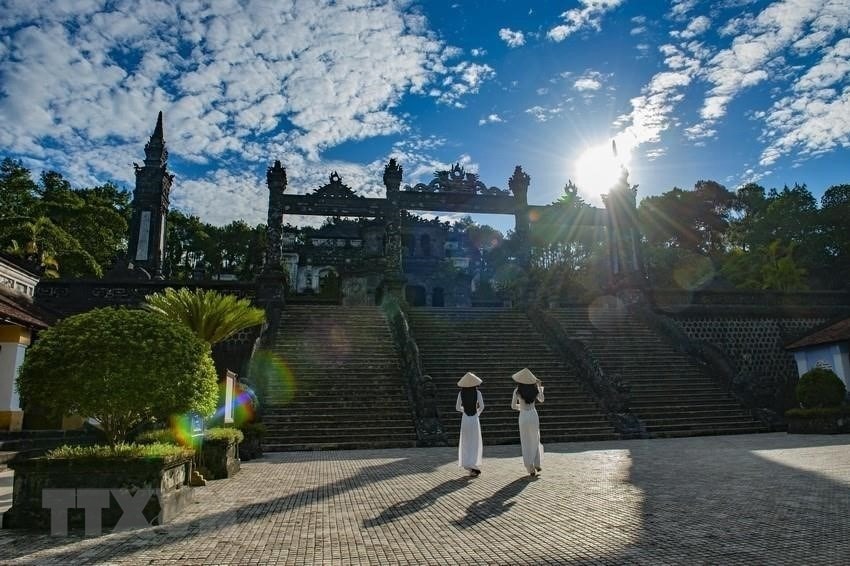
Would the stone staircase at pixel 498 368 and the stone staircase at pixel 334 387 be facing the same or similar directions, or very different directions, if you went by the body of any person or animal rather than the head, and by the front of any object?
same or similar directions

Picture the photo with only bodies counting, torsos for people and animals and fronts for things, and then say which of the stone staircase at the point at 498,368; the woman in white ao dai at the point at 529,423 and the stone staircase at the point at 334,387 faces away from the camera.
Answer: the woman in white ao dai

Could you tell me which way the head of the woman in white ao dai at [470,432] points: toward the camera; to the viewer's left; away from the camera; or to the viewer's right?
away from the camera

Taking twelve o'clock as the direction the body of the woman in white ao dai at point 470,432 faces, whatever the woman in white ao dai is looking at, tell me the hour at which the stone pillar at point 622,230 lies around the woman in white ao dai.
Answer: The stone pillar is roughly at 1 o'clock from the woman in white ao dai.

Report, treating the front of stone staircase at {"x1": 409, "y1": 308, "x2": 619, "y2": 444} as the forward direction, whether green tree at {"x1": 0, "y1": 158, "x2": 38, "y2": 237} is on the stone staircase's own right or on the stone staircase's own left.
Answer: on the stone staircase's own right

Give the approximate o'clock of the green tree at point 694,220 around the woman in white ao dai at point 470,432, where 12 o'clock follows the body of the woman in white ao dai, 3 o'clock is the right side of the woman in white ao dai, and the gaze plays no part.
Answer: The green tree is roughly at 1 o'clock from the woman in white ao dai.

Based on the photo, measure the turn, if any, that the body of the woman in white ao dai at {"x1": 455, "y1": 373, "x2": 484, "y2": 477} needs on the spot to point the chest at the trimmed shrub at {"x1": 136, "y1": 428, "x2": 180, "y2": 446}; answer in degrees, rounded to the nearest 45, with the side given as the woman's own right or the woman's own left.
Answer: approximately 90° to the woman's own left

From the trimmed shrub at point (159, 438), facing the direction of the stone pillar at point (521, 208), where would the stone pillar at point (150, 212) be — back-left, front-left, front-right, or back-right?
front-left

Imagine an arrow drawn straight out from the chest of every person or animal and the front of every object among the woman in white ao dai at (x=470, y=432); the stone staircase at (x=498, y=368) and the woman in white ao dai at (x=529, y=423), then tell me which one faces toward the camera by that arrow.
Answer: the stone staircase

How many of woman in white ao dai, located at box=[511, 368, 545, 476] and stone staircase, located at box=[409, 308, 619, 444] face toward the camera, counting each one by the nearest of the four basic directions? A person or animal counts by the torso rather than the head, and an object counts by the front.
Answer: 1

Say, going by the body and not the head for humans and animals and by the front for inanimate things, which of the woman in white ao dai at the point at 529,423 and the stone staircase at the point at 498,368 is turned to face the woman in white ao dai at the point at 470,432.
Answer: the stone staircase

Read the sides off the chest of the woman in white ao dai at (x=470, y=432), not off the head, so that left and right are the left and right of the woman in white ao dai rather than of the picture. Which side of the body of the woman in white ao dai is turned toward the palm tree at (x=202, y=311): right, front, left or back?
left

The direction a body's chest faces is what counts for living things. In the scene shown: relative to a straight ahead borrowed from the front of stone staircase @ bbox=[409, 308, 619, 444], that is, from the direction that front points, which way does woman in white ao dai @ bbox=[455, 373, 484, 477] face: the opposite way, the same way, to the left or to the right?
the opposite way

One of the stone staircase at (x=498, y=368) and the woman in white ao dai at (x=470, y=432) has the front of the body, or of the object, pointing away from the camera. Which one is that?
the woman in white ao dai

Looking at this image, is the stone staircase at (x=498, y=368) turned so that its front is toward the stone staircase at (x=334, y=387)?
no

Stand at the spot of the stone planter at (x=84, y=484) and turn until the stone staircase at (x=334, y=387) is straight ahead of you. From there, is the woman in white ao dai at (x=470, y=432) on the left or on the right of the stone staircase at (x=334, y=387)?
right

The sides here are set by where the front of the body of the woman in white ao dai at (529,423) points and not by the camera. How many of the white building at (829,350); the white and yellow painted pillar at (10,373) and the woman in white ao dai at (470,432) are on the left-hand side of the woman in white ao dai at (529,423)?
2

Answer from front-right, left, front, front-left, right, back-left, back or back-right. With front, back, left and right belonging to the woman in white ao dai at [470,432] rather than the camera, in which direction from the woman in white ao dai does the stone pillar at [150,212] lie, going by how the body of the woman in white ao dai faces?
front-left

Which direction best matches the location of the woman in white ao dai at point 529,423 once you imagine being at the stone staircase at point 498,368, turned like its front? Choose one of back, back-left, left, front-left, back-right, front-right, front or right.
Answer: front

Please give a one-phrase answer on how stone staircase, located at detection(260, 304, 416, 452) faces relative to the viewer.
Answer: facing the viewer

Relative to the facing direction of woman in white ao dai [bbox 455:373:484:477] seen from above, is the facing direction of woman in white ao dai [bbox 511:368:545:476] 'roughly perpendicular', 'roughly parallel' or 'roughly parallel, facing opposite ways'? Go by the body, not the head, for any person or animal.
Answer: roughly parallel
